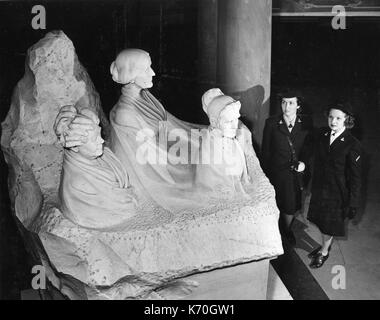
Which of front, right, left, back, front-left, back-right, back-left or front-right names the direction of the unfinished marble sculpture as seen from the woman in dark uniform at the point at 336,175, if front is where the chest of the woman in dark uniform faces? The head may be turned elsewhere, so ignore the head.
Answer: front

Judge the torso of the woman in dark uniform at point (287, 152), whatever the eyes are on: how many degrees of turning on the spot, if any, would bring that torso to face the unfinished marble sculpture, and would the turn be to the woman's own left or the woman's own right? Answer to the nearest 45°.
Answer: approximately 45° to the woman's own right

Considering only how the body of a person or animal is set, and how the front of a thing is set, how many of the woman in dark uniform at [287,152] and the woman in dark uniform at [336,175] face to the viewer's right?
0

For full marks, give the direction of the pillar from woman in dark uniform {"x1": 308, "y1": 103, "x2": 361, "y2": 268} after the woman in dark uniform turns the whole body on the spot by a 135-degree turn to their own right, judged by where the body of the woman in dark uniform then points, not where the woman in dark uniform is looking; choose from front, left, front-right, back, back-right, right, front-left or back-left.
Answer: front-left

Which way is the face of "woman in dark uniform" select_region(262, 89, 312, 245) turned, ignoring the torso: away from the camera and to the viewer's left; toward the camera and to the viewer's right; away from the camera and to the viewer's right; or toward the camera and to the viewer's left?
toward the camera and to the viewer's left

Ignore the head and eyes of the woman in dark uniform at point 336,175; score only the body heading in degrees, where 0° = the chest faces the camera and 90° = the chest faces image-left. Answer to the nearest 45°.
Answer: approximately 45°

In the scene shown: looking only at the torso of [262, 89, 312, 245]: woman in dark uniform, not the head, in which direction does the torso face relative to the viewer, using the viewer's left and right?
facing the viewer
